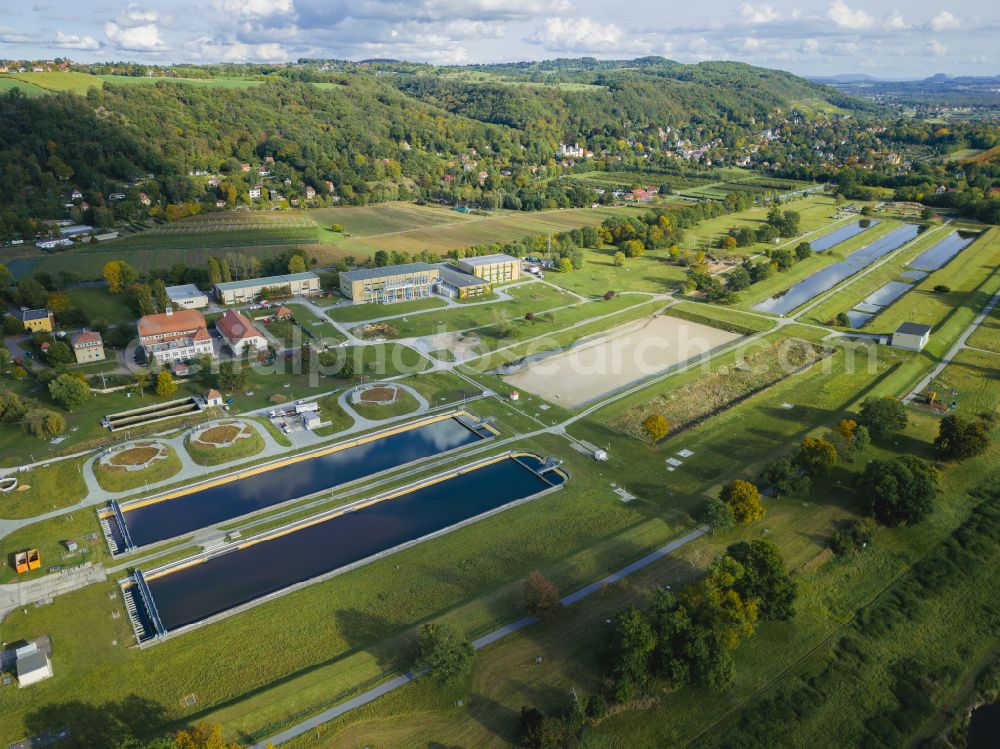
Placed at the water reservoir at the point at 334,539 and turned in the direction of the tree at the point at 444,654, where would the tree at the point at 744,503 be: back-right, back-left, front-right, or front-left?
front-left

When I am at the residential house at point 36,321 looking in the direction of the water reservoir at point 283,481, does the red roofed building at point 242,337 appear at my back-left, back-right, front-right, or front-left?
front-left

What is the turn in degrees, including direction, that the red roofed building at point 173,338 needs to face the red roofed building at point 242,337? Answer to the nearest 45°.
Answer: approximately 90° to its left

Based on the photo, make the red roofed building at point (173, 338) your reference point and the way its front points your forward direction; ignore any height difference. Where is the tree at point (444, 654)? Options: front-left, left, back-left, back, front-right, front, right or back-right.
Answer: front

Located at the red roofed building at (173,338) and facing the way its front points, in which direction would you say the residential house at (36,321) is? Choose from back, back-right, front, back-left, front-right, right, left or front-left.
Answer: back-right

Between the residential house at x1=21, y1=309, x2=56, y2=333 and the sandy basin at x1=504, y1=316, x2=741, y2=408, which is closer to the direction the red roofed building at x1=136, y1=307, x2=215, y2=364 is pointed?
the sandy basin

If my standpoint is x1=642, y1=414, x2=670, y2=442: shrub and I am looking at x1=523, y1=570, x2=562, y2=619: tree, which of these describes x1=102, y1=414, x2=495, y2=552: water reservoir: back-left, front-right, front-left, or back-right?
front-right

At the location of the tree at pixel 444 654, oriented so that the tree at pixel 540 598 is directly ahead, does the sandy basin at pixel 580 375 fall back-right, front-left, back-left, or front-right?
front-left

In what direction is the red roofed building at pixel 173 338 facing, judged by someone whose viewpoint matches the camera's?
facing the viewer

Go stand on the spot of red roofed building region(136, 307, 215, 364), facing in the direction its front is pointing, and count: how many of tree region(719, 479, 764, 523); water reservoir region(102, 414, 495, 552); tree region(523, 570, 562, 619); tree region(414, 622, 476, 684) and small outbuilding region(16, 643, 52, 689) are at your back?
0

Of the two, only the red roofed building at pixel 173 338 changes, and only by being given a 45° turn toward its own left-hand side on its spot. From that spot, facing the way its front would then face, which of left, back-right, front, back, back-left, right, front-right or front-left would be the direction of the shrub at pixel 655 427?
front

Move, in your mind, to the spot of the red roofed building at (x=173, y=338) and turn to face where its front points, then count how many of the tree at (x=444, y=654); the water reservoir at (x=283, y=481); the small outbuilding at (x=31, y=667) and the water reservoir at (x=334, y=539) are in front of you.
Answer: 4

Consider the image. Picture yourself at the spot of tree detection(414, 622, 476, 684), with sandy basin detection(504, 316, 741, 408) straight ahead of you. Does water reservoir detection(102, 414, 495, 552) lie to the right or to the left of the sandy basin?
left

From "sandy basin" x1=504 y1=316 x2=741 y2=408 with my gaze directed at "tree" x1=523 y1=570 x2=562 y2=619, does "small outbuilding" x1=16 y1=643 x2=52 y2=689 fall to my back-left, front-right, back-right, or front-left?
front-right

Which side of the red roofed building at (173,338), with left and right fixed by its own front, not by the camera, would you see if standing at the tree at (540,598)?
front

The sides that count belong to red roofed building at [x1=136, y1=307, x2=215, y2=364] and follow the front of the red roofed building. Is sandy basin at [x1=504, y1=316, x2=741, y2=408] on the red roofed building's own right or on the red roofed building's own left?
on the red roofed building's own left

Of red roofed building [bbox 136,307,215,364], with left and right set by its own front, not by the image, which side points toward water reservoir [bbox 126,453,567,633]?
front

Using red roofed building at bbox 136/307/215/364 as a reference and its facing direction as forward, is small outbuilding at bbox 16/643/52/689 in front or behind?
in front
